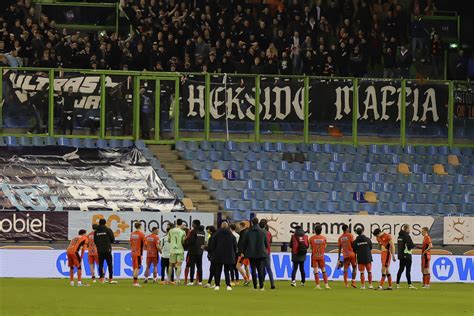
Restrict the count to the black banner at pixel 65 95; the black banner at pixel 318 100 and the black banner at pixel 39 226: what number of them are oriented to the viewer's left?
0

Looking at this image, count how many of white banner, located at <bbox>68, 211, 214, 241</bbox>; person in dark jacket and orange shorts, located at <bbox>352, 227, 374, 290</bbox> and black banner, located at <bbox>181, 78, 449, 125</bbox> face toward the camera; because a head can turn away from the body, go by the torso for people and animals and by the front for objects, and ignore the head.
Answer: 2

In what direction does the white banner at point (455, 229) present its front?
toward the camera

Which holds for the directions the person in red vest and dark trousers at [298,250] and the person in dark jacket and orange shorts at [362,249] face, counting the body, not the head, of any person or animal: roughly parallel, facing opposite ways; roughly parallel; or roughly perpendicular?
roughly parallel

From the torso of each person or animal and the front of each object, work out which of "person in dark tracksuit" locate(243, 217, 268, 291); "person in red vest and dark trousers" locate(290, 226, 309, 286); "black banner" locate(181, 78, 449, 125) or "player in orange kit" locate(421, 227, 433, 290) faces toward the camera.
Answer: the black banner

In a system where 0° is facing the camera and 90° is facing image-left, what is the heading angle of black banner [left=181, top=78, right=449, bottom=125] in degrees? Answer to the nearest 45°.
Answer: approximately 0°

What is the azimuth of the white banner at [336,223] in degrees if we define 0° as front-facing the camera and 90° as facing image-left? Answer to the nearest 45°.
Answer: approximately 0°

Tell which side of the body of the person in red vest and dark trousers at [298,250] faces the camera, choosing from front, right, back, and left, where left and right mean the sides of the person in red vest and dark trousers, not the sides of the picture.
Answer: back

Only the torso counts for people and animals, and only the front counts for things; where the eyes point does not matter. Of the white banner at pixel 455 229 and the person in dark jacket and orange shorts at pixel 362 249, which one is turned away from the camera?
the person in dark jacket and orange shorts

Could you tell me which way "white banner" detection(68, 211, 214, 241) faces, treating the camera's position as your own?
facing the viewer
